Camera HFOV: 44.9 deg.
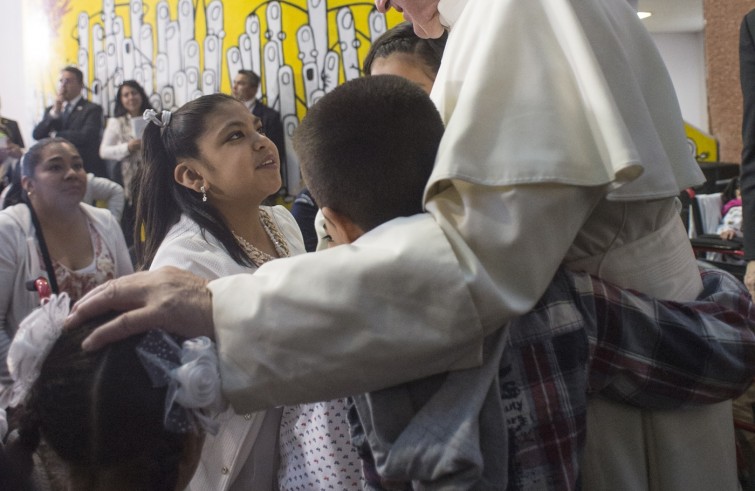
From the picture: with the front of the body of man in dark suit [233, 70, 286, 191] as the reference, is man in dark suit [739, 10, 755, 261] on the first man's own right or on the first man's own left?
on the first man's own left

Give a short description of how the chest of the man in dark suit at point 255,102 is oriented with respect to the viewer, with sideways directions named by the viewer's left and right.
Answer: facing the viewer and to the left of the viewer

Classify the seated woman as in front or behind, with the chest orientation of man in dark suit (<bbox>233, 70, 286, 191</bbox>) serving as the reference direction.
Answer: in front

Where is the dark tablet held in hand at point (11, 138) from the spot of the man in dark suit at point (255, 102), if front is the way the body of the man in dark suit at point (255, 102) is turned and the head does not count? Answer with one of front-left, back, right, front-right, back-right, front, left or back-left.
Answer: front-right

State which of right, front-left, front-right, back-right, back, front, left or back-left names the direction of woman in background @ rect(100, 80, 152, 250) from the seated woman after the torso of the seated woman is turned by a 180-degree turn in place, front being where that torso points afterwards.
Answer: front-right

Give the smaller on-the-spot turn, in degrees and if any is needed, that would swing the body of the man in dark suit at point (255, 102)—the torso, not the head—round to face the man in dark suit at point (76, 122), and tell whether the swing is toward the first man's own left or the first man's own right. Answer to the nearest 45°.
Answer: approximately 90° to the first man's own right

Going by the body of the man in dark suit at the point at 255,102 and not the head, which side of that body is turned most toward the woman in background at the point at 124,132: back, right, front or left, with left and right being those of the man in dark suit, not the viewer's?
right

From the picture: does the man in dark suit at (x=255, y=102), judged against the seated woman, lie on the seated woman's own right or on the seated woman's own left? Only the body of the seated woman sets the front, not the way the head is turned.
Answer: on the seated woman's own left

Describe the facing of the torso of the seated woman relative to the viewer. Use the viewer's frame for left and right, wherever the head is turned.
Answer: facing the viewer and to the right of the viewer

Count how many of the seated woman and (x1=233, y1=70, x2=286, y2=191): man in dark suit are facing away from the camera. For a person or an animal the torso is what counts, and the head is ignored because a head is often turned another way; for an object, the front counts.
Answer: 0

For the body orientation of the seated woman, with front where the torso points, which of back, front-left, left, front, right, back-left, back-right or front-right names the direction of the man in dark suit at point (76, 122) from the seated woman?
back-left
